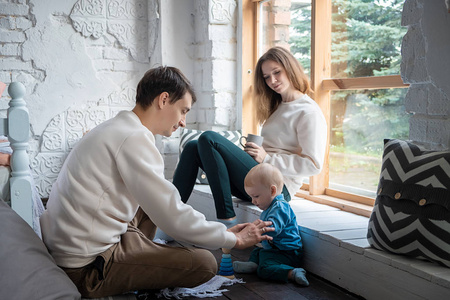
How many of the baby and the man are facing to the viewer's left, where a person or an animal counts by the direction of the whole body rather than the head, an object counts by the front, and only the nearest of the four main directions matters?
1

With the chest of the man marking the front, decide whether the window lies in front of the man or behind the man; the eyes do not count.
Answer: in front

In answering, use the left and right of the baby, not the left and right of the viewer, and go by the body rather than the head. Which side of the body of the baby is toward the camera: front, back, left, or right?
left

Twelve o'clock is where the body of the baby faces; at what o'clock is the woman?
The woman is roughly at 3 o'clock from the baby.

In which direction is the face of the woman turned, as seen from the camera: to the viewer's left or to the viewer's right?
to the viewer's left

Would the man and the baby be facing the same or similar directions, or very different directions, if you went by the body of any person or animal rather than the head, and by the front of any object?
very different directions

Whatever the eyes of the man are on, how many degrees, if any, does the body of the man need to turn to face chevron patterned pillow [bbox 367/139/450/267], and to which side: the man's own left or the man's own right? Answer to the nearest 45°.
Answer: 0° — they already face it

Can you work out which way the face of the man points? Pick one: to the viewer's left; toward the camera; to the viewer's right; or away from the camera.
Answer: to the viewer's right

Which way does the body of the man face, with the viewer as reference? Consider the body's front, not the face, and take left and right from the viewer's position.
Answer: facing to the right of the viewer

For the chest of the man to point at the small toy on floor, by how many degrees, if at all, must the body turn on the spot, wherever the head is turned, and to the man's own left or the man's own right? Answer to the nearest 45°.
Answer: approximately 45° to the man's own left

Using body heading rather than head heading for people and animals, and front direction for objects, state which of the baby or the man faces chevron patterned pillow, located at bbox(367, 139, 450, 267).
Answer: the man
